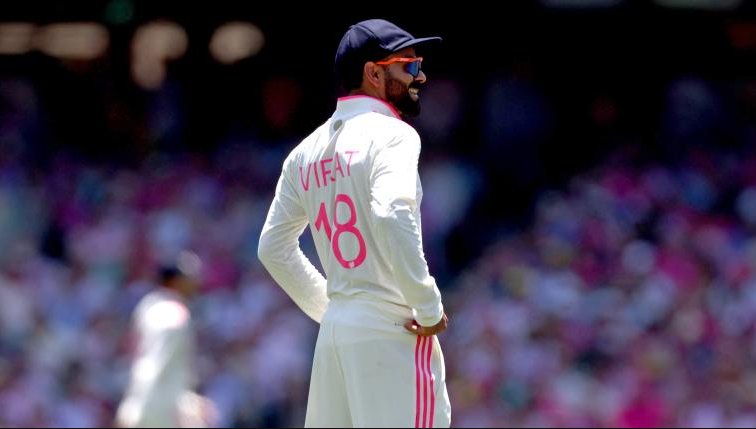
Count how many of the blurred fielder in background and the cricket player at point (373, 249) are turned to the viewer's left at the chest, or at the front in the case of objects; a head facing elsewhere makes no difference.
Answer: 0

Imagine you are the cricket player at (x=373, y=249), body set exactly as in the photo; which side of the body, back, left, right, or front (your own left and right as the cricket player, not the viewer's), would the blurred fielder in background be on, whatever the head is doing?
left

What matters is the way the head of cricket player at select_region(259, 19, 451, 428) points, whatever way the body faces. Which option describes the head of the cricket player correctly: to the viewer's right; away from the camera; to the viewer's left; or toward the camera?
to the viewer's right

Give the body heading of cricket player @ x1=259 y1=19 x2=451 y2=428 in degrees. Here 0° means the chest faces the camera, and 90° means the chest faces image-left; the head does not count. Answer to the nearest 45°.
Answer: approximately 225°

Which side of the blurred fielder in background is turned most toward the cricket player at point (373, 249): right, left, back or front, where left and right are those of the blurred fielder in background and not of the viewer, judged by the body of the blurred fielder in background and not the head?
right
